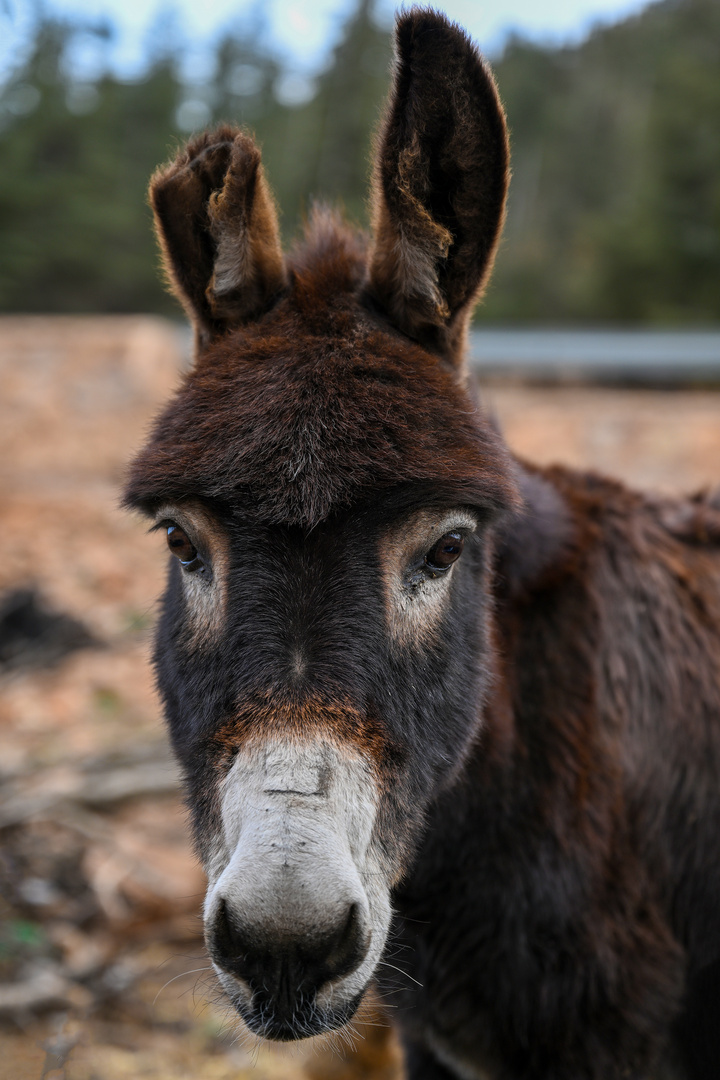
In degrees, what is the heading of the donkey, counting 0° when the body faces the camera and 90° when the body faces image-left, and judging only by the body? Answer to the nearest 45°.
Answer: approximately 45°

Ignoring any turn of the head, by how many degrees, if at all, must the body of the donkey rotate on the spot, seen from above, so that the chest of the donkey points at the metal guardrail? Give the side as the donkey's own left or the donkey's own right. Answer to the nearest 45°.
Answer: approximately 135° to the donkey's own right
